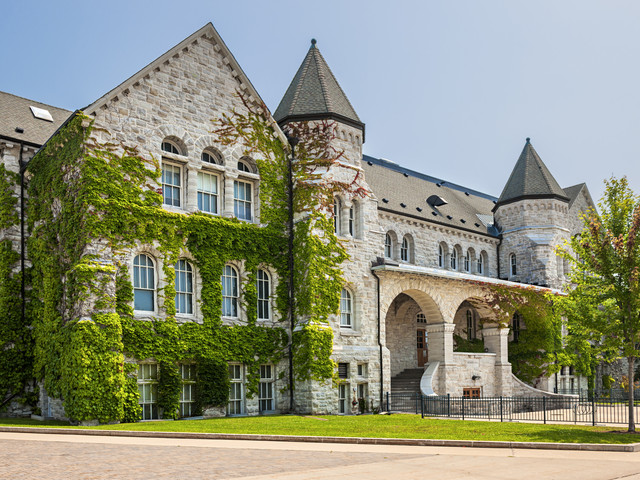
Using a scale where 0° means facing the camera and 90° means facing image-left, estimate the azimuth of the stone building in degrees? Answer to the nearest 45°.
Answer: approximately 315°

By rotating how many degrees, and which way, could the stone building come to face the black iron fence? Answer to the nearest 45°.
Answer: approximately 45° to its left

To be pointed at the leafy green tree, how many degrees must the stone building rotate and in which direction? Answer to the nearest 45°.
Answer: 0° — it already faces it
